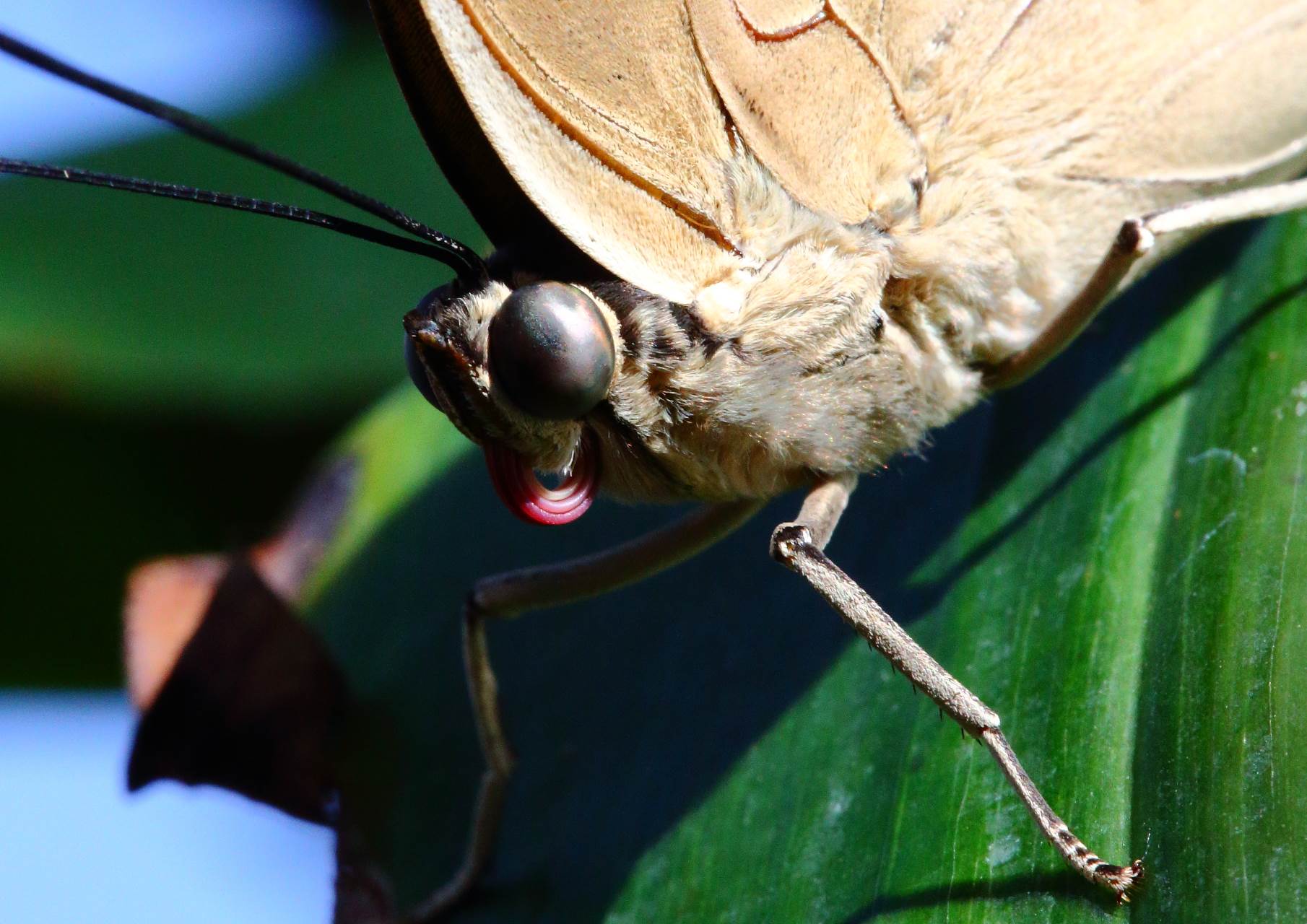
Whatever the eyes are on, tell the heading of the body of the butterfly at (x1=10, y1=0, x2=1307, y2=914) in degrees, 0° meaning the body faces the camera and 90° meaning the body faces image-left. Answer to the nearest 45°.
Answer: approximately 90°
